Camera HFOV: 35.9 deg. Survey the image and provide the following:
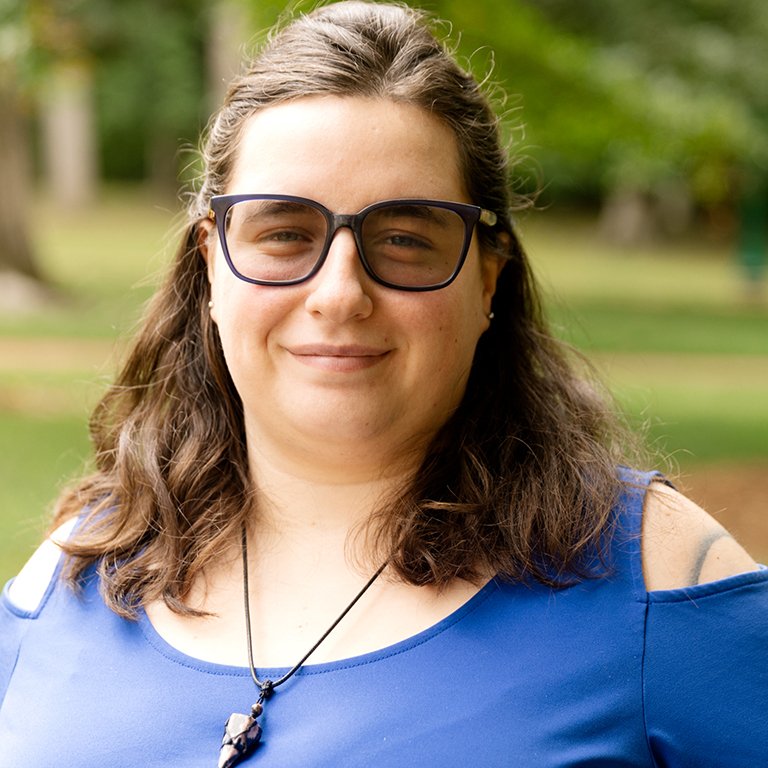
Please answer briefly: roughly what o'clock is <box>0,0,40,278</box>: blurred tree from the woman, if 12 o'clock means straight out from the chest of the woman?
The blurred tree is roughly at 4 o'clock from the woman.
